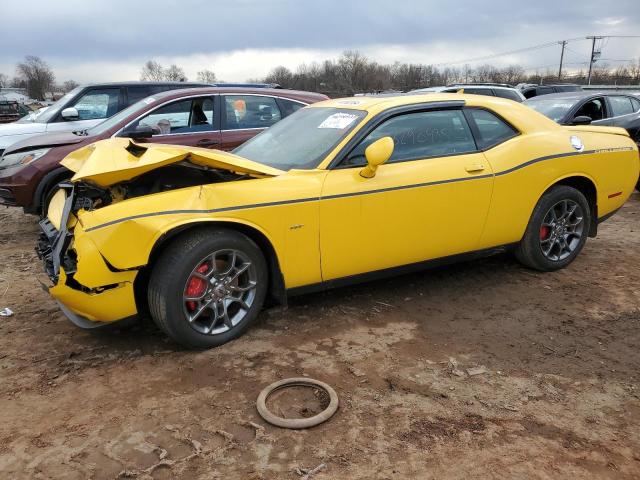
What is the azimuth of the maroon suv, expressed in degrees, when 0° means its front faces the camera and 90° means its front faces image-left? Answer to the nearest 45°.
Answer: approximately 45°

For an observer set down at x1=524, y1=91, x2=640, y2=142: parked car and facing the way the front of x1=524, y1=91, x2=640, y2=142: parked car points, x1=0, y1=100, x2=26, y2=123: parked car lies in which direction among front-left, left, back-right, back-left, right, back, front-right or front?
front-right

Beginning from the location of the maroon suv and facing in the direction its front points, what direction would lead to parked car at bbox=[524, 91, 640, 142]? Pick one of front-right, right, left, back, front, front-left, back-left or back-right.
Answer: back-left

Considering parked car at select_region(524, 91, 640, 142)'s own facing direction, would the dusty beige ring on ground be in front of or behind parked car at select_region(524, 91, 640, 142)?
in front

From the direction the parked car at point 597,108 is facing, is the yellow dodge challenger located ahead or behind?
ahead

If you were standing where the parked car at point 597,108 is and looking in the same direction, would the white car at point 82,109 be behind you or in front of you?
in front

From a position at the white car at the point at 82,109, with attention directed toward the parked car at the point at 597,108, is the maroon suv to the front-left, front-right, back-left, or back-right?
front-right

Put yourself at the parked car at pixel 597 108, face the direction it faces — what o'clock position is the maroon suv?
The maroon suv is roughly at 12 o'clock from the parked car.

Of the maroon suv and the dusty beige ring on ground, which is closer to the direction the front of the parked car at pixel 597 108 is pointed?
the maroon suv

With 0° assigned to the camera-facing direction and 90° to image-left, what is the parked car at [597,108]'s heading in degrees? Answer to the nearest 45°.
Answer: approximately 45°

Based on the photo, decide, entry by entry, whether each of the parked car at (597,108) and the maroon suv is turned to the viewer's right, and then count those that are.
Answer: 0
